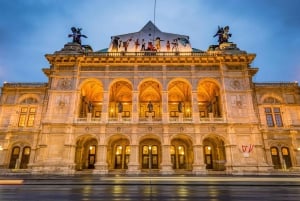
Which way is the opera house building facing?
toward the camera
